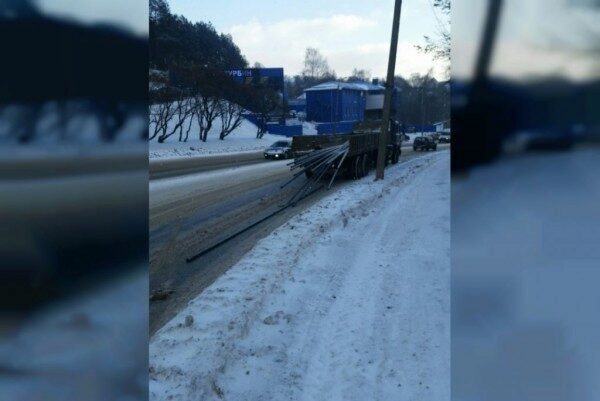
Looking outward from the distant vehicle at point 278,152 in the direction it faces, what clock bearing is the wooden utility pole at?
The wooden utility pole is roughly at 10 o'clock from the distant vehicle.

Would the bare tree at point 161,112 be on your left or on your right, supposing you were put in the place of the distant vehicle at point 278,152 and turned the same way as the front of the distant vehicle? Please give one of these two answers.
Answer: on your right

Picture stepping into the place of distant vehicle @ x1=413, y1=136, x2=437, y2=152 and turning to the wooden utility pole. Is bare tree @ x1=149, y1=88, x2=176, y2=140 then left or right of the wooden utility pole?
right

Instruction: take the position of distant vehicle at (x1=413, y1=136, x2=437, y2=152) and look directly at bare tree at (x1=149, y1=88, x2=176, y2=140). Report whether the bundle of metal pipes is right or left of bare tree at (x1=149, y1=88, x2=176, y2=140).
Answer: left

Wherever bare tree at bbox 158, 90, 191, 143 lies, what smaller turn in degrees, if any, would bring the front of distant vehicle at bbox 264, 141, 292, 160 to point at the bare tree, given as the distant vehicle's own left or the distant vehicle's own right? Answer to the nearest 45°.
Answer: approximately 90° to the distant vehicle's own right

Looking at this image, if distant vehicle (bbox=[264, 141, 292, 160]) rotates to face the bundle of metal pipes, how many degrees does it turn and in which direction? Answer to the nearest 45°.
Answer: approximately 45° to its left

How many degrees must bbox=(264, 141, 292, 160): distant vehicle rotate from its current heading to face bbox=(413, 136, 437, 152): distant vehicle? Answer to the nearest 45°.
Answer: approximately 180°

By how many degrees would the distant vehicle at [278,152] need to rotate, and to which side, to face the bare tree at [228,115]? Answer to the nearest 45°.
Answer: approximately 135° to its right

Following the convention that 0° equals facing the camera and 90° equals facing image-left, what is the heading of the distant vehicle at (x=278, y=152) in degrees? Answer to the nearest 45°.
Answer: approximately 45°

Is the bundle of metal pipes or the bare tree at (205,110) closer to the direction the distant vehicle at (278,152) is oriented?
the bundle of metal pipes
